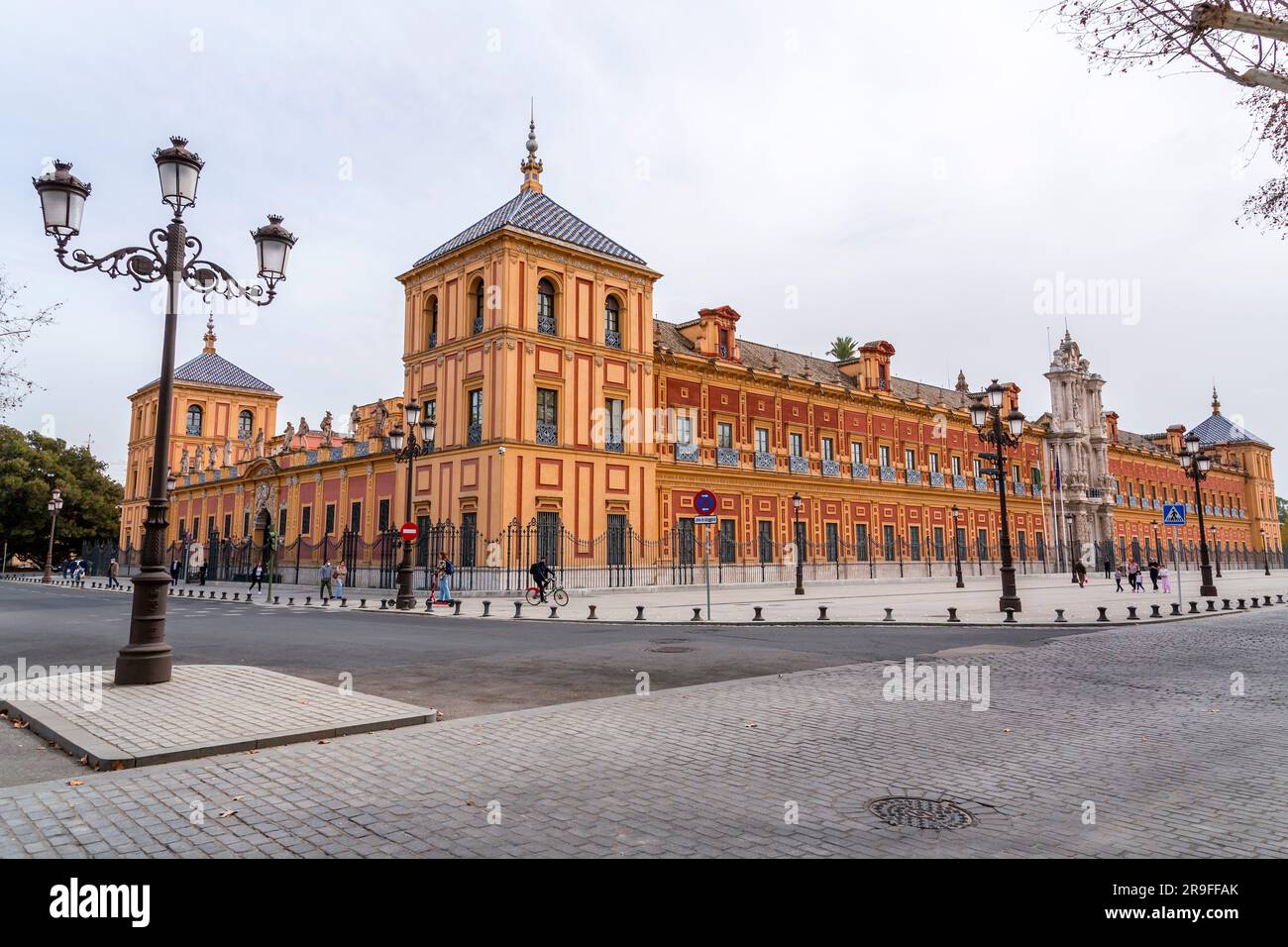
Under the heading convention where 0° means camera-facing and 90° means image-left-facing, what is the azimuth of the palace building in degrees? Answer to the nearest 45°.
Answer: approximately 315°

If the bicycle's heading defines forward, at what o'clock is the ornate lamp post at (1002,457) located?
The ornate lamp post is roughly at 1 o'clock from the bicycle.

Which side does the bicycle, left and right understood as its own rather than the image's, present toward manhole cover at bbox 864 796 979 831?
right

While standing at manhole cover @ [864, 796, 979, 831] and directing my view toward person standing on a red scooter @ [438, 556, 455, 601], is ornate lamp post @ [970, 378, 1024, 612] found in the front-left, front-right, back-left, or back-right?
front-right

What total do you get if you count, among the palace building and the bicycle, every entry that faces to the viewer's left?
0

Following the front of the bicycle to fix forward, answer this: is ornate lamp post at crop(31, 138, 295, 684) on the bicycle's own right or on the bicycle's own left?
on the bicycle's own right

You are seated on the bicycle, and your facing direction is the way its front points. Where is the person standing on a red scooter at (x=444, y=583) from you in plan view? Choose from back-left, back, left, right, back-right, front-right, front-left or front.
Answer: back

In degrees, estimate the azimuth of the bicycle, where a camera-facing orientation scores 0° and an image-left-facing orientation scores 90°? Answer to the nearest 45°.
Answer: approximately 270°

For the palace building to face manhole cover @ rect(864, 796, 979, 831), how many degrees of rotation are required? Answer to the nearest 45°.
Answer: approximately 45° to its right
